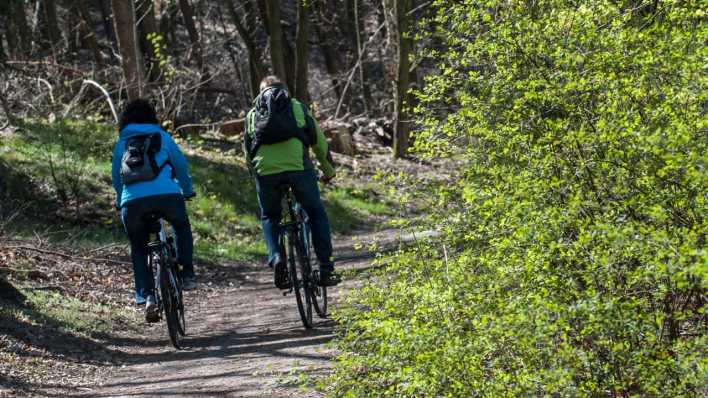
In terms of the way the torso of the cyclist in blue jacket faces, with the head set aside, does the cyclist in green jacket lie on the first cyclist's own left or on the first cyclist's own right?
on the first cyclist's own right

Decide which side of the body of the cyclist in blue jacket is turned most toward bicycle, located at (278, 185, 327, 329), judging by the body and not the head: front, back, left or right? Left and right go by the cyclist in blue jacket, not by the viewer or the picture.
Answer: right

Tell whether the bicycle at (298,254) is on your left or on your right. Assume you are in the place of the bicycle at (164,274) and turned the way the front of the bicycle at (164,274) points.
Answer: on your right

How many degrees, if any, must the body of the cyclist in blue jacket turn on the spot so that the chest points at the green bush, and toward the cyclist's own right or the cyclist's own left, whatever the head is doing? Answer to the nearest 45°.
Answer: approximately 135° to the cyclist's own right

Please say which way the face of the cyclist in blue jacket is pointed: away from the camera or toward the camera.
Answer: away from the camera

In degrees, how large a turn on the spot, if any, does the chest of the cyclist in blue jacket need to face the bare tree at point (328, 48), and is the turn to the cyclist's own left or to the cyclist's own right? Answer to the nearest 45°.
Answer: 0° — they already face it

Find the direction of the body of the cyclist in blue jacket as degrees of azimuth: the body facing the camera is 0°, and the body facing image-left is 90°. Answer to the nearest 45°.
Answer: approximately 180°

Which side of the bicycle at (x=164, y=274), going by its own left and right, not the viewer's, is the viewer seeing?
back

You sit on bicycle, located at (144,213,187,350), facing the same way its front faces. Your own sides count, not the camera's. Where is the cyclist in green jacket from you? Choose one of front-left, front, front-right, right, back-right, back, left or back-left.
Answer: right
